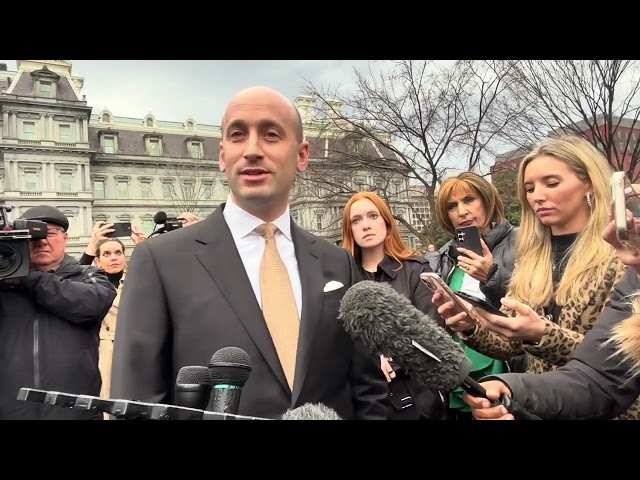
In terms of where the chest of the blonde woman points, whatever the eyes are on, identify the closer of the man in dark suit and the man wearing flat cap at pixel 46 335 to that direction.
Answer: the man in dark suit

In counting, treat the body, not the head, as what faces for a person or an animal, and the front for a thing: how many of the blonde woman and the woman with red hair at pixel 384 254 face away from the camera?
0

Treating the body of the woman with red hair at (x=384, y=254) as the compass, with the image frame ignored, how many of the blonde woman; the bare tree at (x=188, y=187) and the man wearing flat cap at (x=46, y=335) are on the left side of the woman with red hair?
1

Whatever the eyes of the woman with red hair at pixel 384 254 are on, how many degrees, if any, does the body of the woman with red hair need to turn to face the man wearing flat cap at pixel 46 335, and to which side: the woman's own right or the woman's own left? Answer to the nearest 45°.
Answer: approximately 45° to the woman's own right

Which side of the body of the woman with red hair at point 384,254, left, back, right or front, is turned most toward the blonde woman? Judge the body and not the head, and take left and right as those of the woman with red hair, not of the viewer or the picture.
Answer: left

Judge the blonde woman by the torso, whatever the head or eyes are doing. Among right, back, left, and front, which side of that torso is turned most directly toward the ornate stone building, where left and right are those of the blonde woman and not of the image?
right

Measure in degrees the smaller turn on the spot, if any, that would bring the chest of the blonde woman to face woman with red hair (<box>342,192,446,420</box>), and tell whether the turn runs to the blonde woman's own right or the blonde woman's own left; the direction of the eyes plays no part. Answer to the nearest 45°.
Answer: approximately 90° to the blonde woman's own right

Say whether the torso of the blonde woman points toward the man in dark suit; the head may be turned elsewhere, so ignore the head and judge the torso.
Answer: yes

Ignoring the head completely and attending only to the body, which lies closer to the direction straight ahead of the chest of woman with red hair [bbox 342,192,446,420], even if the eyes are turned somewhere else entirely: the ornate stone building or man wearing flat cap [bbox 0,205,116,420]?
the man wearing flat cap

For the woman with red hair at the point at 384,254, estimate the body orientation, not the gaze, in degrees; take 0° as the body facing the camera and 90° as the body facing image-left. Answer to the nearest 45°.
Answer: approximately 45°

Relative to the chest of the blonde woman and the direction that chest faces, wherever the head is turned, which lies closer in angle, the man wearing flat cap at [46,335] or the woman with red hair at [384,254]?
the man wearing flat cap

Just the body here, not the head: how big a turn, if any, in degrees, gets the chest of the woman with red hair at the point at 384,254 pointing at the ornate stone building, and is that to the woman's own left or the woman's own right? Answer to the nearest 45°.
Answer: approximately 90° to the woman's own right

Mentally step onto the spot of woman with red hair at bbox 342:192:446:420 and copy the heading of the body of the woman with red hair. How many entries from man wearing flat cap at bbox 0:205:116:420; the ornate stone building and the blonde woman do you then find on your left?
1

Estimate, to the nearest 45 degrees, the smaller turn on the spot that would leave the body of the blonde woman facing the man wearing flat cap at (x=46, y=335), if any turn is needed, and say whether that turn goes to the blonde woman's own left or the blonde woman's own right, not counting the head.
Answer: approximately 45° to the blonde woman's own right
